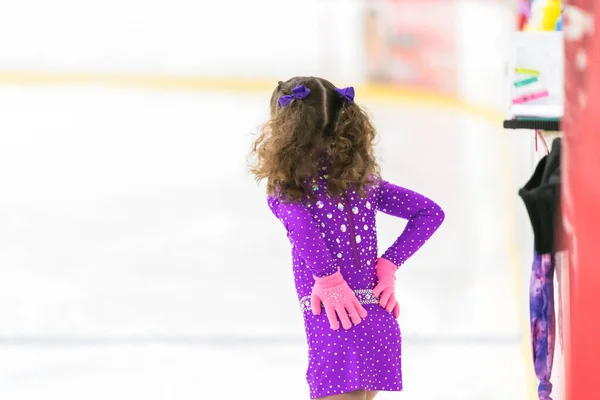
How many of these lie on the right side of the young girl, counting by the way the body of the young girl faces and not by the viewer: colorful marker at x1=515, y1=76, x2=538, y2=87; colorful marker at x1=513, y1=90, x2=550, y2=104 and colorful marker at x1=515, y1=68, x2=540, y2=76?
3

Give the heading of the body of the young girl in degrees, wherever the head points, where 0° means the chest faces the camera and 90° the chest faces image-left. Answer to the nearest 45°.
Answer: approximately 135°

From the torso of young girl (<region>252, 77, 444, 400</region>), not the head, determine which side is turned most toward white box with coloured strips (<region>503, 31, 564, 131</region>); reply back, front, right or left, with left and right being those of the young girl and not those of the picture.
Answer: right

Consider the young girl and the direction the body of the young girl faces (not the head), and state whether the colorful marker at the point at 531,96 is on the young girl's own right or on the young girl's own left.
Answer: on the young girl's own right

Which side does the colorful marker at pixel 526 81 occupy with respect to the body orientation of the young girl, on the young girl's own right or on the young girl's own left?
on the young girl's own right

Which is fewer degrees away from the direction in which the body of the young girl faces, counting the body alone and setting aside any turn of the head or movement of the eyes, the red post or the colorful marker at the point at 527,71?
the colorful marker

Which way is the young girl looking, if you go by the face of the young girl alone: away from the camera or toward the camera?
away from the camera

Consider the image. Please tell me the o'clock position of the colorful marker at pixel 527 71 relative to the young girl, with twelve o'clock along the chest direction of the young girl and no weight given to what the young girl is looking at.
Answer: The colorful marker is roughly at 3 o'clock from the young girl.
